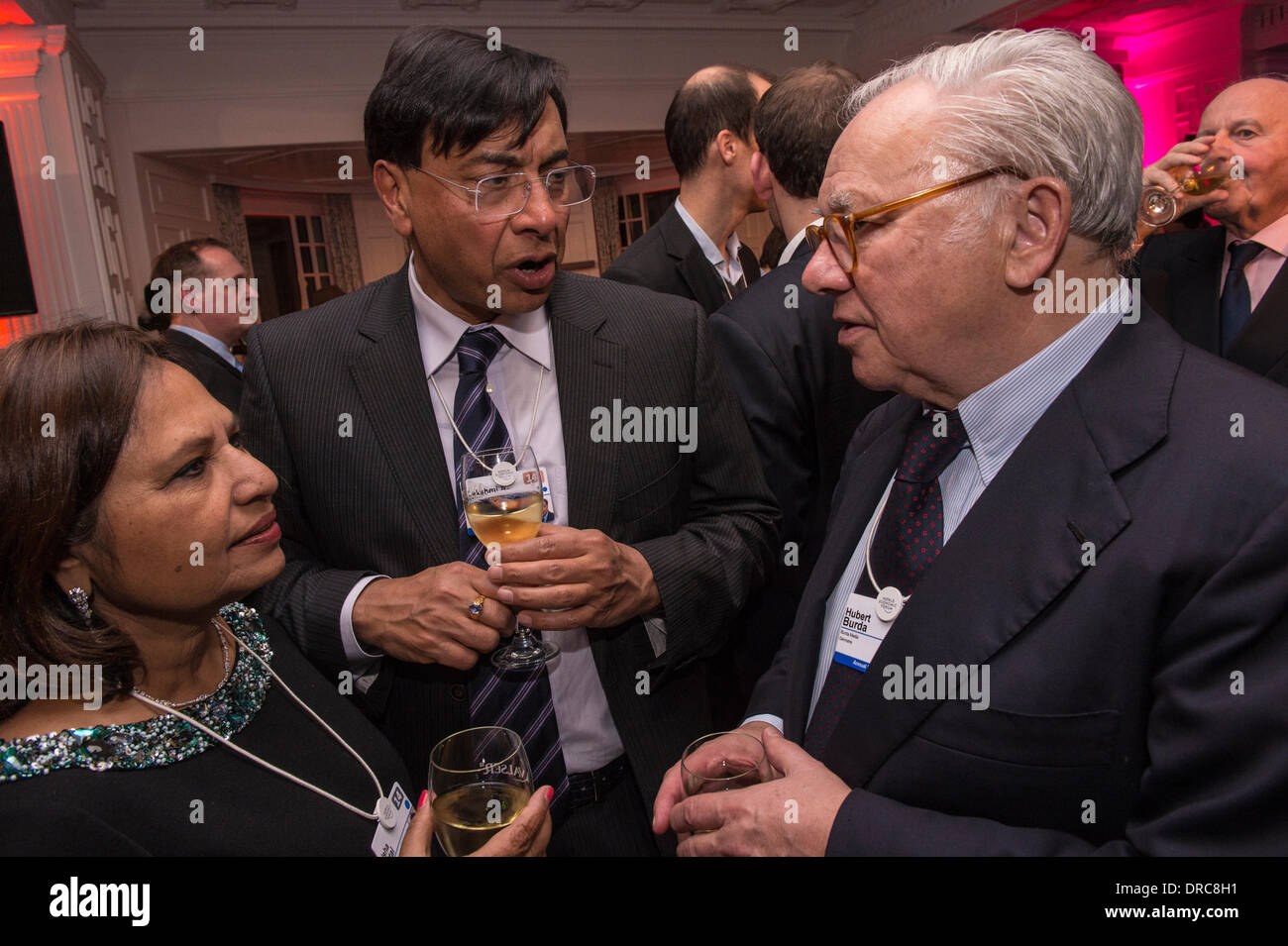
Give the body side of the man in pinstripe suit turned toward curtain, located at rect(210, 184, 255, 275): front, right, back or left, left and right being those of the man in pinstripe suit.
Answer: back

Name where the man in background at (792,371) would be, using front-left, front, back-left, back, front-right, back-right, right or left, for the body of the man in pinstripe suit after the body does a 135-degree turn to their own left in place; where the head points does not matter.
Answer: front

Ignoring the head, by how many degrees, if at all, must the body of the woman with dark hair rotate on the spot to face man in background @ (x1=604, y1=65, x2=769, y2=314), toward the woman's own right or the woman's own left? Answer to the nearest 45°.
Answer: approximately 90° to the woman's own left

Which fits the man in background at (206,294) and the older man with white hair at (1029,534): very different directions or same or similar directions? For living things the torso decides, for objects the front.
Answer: very different directions

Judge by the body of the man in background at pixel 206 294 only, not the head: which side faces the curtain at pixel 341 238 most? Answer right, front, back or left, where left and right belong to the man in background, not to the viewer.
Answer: left

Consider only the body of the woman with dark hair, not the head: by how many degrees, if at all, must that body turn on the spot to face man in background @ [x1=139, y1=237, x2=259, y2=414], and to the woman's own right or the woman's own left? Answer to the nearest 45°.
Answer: approximately 135° to the woman's own left

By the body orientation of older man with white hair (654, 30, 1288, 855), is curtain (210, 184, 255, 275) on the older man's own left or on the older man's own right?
on the older man's own right

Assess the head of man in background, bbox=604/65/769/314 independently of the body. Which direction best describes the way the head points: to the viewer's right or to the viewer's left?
to the viewer's right

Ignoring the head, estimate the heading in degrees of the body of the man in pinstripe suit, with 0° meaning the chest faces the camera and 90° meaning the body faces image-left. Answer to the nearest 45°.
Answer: approximately 0°
